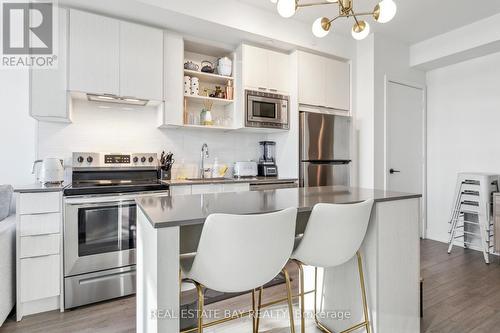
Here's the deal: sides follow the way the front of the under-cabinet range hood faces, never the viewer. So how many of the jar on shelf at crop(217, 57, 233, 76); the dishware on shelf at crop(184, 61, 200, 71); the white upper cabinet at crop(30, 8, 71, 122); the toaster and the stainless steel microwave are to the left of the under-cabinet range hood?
4

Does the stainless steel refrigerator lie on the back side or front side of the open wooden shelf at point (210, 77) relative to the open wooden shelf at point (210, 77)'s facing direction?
on the front side

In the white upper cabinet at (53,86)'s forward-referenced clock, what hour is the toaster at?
The toaster is roughly at 9 o'clock from the white upper cabinet.

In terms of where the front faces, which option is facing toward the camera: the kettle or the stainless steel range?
the stainless steel range

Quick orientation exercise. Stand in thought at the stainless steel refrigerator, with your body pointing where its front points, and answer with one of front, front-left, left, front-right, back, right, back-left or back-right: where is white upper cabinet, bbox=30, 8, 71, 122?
right

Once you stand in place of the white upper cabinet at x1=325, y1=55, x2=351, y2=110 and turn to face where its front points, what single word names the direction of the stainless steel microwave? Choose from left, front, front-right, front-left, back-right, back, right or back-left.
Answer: right

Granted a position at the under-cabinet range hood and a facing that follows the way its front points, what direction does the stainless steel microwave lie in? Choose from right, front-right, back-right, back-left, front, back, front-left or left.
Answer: left

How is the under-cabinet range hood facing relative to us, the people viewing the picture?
facing the viewer

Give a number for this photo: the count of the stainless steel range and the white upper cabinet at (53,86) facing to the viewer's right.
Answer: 0

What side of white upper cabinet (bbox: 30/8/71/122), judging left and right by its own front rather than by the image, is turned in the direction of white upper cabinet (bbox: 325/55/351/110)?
left

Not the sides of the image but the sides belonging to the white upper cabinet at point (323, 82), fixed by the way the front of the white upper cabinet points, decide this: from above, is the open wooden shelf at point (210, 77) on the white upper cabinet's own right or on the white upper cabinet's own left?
on the white upper cabinet's own right

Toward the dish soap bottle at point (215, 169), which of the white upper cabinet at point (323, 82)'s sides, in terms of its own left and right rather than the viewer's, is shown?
right

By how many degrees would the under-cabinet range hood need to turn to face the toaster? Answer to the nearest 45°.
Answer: approximately 90° to its left

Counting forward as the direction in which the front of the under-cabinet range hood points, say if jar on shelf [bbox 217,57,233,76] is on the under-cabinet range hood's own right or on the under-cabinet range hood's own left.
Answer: on the under-cabinet range hood's own left

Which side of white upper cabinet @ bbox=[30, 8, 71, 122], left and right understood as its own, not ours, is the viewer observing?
front

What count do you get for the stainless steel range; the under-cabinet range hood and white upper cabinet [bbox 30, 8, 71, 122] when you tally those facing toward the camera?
3

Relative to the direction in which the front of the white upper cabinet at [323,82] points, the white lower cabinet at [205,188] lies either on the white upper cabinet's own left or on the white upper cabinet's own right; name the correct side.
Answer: on the white upper cabinet's own right

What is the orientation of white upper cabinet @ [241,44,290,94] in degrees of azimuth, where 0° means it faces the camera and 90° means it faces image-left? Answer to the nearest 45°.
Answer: approximately 315°

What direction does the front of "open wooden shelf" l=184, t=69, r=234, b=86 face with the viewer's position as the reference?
facing the viewer and to the right of the viewer
